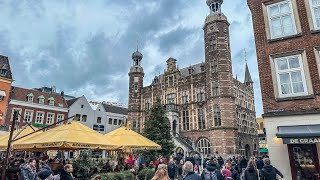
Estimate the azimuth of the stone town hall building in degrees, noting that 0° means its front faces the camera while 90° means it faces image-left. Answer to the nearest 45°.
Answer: approximately 45°

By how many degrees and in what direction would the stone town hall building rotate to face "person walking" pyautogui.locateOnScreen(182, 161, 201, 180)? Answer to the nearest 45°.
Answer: approximately 45° to its left

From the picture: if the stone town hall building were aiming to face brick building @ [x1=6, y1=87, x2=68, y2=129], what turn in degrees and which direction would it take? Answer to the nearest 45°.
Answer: approximately 45° to its right

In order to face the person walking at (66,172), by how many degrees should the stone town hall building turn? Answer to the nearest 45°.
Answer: approximately 45° to its left

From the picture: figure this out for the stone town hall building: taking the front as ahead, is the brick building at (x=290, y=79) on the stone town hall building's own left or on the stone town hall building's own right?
on the stone town hall building's own left

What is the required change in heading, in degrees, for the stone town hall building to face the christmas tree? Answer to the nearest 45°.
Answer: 0° — it already faces it
